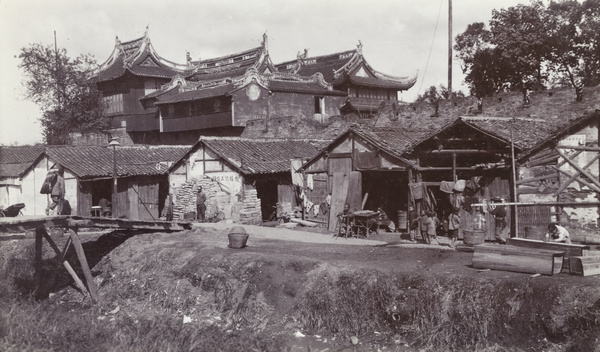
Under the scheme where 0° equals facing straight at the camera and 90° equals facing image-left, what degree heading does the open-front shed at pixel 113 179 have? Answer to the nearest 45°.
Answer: approximately 0°

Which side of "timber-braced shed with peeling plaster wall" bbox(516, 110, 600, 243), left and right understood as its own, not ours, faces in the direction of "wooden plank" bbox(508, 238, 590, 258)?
front

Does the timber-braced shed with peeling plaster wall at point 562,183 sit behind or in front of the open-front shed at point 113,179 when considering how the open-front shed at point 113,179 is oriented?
in front

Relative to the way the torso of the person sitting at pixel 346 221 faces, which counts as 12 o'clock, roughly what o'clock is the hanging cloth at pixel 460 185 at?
The hanging cloth is roughly at 10 o'clock from the person sitting.

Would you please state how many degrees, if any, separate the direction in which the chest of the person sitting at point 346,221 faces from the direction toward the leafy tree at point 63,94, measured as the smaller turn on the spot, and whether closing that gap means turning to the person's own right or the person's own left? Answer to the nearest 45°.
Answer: approximately 135° to the person's own right

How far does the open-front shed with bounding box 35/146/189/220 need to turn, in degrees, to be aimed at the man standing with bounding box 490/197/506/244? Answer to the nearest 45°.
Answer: approximately 45° to its left

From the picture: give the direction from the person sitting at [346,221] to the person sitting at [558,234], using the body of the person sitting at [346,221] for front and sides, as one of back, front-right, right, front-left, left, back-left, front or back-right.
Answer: front-left

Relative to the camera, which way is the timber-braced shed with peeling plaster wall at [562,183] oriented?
toward the camera

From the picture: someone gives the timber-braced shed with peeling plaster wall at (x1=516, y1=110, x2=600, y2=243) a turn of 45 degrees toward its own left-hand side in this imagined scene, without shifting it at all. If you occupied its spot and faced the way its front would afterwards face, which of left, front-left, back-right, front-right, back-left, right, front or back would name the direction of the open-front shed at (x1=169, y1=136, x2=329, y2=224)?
back-right

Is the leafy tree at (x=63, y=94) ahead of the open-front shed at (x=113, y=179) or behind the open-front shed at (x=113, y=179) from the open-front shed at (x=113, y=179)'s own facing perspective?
behind

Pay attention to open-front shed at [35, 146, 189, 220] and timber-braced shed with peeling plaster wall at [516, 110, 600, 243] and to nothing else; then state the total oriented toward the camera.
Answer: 2

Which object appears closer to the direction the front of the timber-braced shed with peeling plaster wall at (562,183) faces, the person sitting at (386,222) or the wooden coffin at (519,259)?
the wooden coffin

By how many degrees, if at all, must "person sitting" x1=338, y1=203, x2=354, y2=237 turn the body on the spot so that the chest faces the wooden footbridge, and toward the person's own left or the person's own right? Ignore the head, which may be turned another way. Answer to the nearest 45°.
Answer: approximately 45° to the person's own right

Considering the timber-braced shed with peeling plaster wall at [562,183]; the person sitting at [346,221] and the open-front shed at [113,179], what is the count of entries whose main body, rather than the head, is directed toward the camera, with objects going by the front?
3

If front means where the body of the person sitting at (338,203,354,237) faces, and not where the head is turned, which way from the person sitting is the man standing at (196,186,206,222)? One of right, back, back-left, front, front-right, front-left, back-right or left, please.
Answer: back-right
